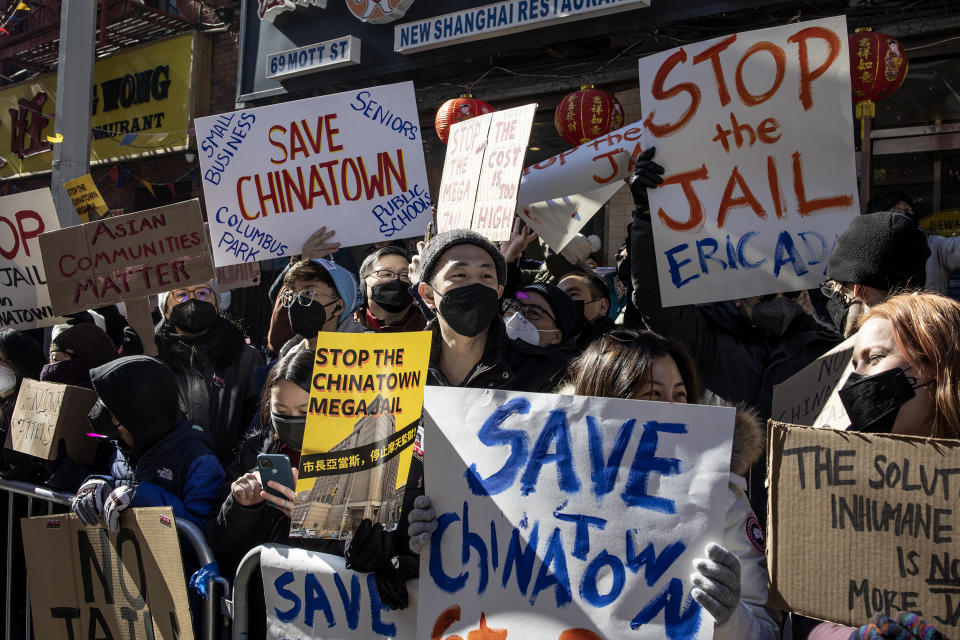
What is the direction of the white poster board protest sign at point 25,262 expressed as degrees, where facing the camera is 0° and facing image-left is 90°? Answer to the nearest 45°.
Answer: approximately 0°

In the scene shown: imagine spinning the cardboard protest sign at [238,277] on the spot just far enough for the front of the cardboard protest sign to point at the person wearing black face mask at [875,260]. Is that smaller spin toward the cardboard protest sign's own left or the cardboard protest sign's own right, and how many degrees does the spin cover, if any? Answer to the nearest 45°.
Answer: approximately 45° to the cardboard protest sign's own left

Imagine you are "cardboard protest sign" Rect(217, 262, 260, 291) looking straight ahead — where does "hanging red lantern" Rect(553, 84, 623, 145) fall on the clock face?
The hanging red lantern is roughly at 9 o'clock from the cardboard protest sign.

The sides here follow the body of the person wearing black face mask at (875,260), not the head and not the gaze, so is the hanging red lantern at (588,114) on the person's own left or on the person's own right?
on the person's own right

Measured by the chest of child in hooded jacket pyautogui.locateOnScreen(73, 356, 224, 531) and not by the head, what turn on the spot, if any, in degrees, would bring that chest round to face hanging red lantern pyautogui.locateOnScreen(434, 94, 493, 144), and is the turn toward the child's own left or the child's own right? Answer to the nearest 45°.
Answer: approximately 180°

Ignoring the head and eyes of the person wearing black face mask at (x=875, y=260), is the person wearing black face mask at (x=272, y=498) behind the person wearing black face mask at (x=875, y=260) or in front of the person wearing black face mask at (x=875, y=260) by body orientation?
in front

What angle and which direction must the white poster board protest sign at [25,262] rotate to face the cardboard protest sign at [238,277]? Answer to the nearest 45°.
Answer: approximately 90° to its left
